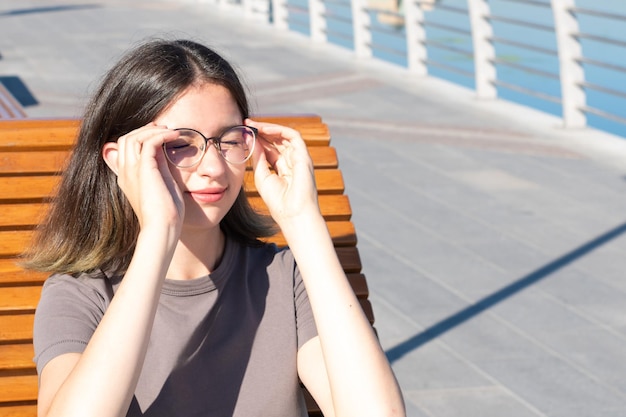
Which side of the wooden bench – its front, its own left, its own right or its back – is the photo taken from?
front

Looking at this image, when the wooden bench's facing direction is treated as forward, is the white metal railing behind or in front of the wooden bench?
behind
